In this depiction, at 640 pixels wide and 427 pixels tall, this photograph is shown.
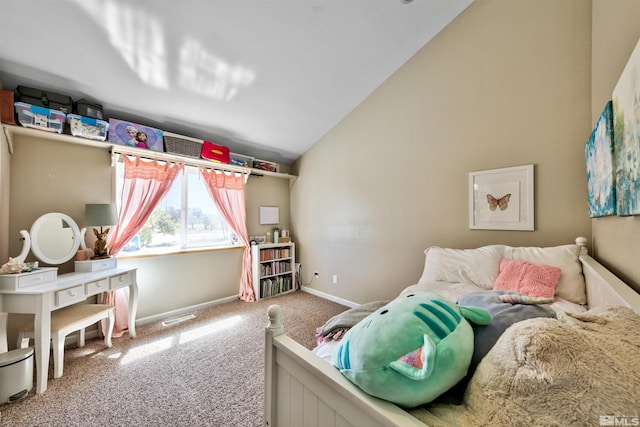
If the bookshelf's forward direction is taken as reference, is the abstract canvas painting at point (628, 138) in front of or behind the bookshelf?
in front

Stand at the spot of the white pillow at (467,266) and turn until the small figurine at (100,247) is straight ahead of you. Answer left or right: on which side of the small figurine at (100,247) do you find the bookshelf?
right

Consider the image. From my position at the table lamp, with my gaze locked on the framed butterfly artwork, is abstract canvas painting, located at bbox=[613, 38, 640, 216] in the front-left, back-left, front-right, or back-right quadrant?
front-right

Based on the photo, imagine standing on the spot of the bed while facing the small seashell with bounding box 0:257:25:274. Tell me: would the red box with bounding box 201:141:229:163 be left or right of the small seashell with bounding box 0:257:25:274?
right

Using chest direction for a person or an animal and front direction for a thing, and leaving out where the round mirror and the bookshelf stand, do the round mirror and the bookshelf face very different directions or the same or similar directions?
same or similar directions

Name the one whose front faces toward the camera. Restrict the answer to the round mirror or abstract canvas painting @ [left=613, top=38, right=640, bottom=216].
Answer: the round mirror

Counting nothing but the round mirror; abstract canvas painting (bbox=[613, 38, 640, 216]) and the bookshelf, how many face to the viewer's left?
1

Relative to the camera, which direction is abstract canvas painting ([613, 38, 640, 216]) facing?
to the viewer's left

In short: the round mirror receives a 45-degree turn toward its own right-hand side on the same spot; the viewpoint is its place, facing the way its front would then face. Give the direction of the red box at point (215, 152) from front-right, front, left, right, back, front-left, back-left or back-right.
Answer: back-left

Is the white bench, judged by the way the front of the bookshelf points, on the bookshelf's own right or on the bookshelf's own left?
on the bookshelf's own right

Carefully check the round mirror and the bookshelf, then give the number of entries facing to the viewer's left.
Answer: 0

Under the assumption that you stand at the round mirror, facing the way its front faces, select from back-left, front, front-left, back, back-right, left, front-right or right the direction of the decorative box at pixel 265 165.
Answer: left

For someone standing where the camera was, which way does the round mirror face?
facing the viewer

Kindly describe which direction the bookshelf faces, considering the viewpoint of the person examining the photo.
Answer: facing the viewer and to the right of the viewer
